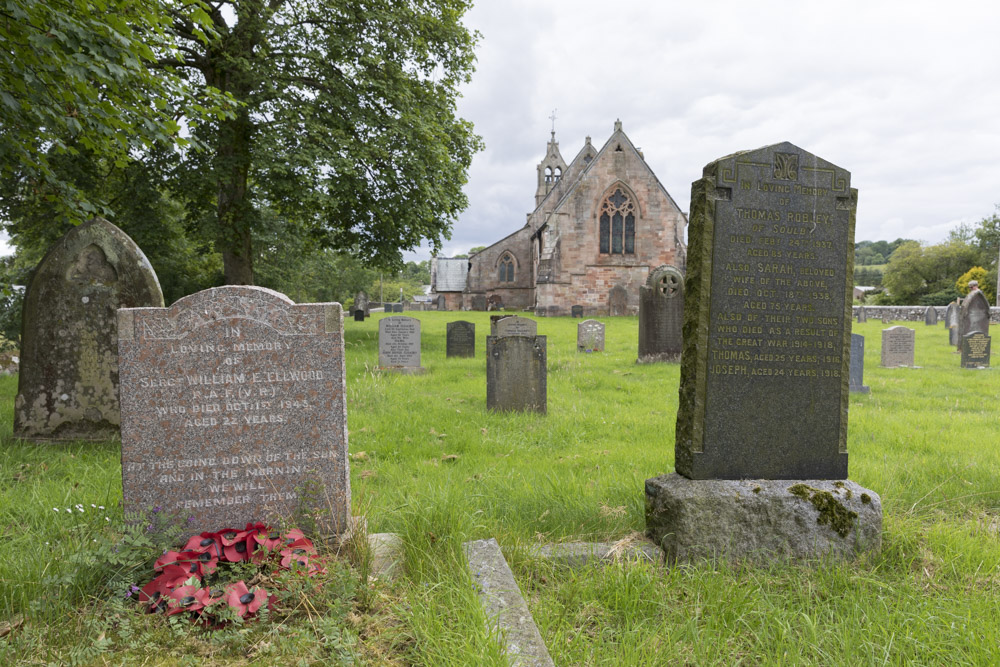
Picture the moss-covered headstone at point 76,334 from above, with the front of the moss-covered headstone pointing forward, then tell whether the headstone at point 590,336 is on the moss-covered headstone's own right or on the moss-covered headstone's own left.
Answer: on the moss-covered headstone's own left

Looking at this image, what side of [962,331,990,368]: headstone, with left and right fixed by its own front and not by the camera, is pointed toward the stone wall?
back

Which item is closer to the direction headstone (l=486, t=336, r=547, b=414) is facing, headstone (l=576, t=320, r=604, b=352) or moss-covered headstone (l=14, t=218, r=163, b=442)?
the moss-covered headstone

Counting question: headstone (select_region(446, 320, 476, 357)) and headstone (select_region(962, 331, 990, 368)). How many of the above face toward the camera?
2

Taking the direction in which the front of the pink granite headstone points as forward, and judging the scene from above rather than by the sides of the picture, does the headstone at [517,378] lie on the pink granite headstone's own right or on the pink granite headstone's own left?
on the pink granite headstone's own left

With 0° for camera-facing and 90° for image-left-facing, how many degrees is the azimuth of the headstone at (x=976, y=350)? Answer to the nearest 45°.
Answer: approximately 0°

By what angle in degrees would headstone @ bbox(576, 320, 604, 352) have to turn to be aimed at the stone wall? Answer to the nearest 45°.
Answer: approximately 135° to its left
